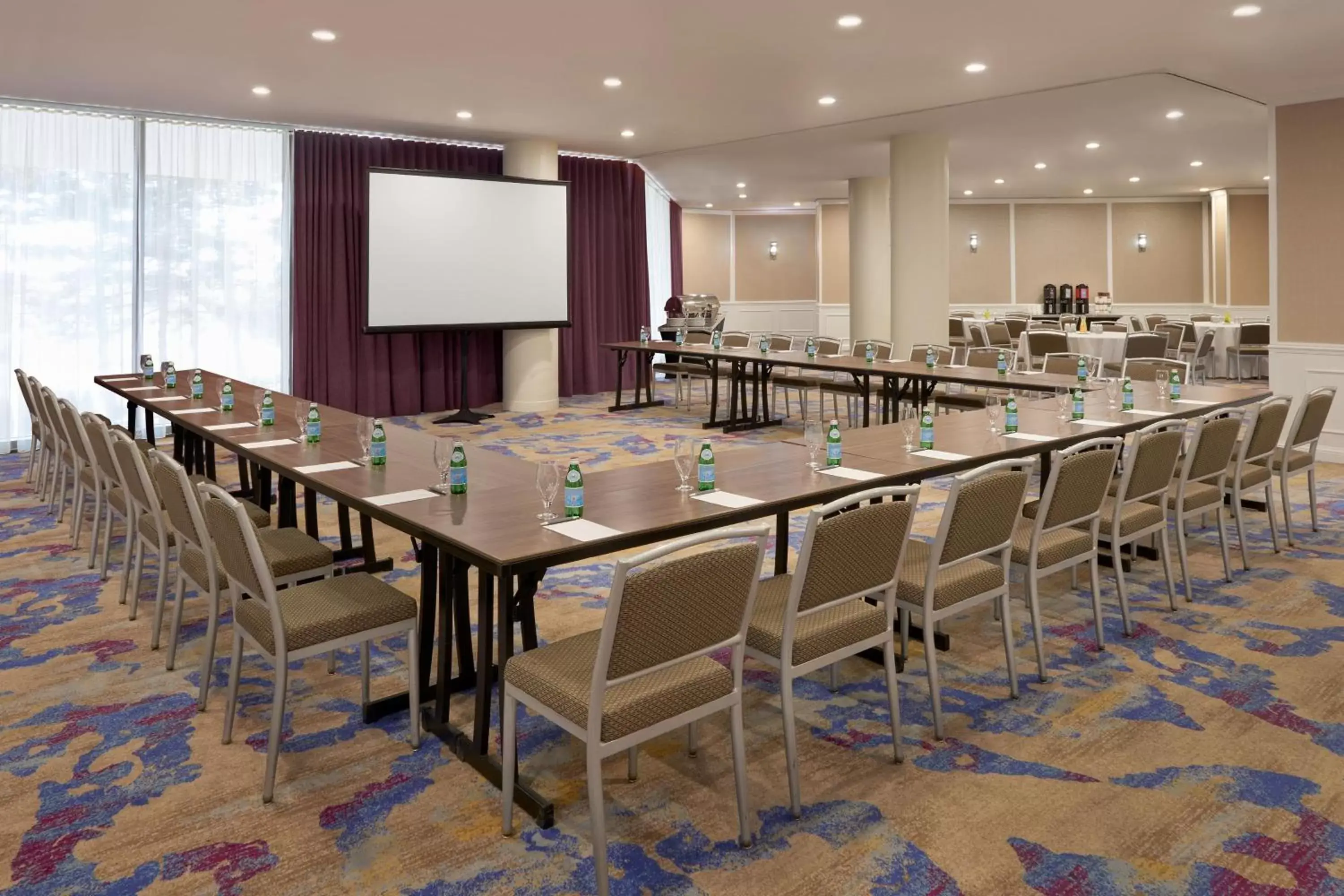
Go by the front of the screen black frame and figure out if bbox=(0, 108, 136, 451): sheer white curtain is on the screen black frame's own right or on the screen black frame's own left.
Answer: on the screen black frame's own right

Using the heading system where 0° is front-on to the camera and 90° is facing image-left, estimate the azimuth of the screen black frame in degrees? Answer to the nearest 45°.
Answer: approximately 315°

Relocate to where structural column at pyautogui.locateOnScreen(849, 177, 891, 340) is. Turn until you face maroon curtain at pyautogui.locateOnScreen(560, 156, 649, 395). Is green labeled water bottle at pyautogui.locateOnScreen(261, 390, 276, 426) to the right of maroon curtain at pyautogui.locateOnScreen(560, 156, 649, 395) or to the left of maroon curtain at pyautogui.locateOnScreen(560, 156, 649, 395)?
left
